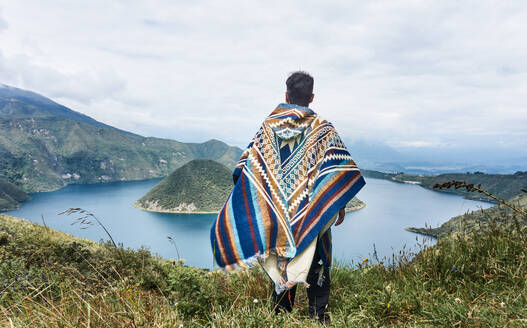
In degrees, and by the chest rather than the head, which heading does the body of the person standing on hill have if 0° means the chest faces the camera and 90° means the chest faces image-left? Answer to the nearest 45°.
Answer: approximately 180°

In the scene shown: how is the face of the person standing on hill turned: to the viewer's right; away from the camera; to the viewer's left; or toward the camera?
away from the camera

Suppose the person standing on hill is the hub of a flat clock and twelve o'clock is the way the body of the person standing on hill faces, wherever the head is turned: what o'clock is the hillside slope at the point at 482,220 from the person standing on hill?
The hillside slope is roughly at 2 o'clock from the person standing on hill.
